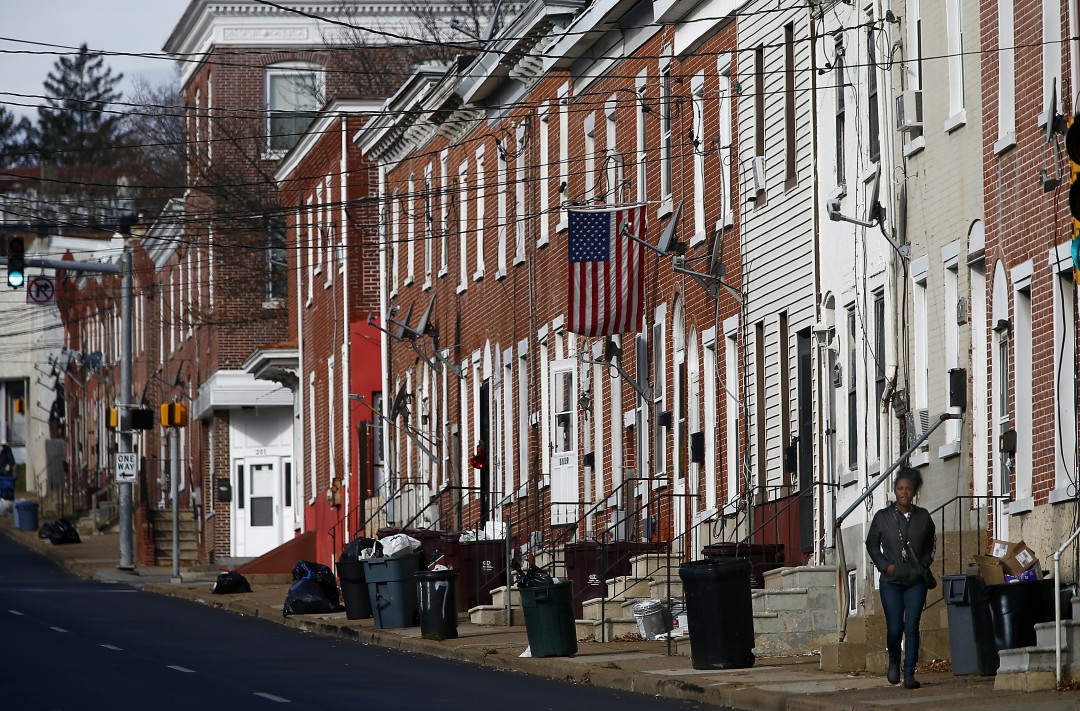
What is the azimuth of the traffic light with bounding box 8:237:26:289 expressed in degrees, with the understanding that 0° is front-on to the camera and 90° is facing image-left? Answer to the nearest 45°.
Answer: approximately 0°

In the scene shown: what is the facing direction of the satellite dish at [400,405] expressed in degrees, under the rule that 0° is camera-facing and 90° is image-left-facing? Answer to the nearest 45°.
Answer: approximately 90°

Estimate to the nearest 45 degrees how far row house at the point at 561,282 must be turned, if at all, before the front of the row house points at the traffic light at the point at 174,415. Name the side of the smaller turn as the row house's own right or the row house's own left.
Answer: approximately 90° to the row house's own right

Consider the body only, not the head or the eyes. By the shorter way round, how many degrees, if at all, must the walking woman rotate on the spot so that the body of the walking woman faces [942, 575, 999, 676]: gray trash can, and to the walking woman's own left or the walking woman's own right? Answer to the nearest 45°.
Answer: approximately 135° to the walking woman's own left

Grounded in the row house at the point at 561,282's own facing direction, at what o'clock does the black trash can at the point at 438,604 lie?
The black trash can is roughly at 11 o'clock from the row house.

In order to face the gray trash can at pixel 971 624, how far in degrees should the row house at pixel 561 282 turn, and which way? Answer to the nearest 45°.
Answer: approximately 45° to its left

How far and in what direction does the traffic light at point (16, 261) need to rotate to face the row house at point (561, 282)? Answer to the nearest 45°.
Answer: approximately 45° to its left

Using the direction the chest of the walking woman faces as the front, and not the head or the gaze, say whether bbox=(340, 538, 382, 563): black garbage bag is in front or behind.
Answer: behind

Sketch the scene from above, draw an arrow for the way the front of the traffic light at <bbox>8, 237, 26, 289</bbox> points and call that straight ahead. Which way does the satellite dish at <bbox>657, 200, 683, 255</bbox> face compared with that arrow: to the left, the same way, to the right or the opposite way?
to the right

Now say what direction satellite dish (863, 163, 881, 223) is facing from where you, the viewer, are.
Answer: facing to the left of the viewer

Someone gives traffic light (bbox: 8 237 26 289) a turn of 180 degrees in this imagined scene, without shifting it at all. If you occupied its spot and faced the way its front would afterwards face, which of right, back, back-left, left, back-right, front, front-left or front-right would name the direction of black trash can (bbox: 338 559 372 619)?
back-right
